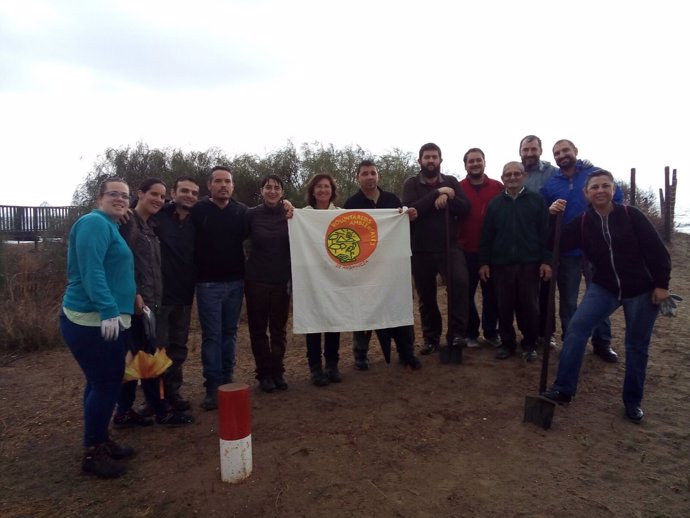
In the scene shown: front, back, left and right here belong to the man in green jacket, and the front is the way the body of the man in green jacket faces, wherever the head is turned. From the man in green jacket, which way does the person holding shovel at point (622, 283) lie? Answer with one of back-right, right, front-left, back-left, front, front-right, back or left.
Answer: front-left

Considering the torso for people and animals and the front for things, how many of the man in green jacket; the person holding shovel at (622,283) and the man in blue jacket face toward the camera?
3

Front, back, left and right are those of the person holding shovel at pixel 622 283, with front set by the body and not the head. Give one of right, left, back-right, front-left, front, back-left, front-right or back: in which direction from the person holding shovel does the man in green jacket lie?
back-right

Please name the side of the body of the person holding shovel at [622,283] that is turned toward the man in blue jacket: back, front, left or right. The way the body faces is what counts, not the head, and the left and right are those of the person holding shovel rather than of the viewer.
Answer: back

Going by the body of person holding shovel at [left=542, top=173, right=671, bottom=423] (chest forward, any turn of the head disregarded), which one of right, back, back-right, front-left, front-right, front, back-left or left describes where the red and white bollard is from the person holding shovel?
front-right

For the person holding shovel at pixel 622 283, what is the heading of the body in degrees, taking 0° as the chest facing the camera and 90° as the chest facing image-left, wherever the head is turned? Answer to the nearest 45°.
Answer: approximately 0°

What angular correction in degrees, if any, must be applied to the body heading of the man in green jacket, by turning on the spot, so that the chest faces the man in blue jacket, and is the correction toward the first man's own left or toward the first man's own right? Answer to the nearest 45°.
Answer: approximately 135° to the first man's own left

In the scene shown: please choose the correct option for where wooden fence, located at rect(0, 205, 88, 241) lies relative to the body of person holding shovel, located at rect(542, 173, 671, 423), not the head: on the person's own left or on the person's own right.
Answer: on the person's own right

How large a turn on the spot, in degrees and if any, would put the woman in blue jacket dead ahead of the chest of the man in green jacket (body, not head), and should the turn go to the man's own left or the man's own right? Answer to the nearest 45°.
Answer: approximately 45° to the man's own right

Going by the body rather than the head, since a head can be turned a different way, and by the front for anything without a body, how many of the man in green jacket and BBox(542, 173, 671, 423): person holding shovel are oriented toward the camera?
2
